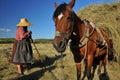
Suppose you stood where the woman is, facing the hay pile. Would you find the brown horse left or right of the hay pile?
right

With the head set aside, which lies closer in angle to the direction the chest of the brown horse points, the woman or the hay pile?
the woman

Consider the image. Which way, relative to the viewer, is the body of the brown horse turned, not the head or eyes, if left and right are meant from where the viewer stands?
facing the viewer and to the left of the viewer

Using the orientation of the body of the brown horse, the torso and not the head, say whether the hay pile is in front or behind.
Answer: behind

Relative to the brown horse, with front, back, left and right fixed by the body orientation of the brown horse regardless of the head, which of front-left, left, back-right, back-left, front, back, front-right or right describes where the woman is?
right
